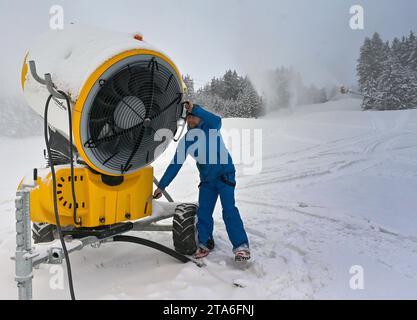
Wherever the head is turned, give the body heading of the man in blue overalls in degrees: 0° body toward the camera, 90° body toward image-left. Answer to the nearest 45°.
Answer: approximately 45°
